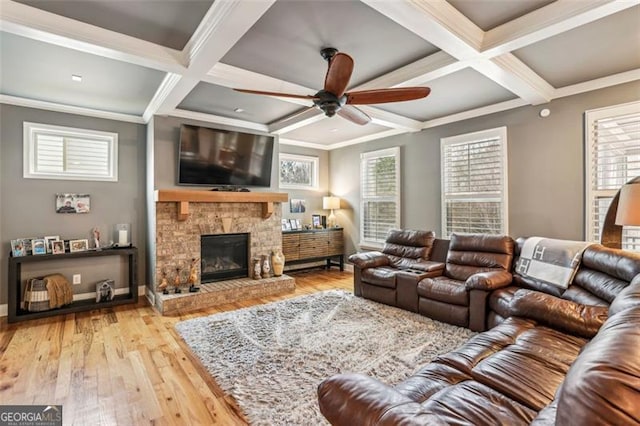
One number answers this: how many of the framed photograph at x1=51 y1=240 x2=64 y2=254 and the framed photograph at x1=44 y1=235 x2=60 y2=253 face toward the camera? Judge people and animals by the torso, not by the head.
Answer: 2

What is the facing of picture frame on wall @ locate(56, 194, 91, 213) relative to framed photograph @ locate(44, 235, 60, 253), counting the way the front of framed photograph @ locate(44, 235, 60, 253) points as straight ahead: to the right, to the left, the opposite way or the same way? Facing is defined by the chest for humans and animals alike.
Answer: the same way

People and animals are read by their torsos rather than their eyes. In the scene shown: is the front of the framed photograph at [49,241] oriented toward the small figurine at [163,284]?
no

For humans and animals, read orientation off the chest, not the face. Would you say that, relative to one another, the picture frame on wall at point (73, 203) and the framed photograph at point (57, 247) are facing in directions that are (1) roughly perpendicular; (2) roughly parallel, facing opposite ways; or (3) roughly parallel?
roughly parallel

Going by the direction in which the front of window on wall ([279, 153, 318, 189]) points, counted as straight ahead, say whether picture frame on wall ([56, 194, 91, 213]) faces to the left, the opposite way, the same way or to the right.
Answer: the same way

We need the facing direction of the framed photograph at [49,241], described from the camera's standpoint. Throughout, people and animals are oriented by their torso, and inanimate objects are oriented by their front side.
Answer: facing the viewer

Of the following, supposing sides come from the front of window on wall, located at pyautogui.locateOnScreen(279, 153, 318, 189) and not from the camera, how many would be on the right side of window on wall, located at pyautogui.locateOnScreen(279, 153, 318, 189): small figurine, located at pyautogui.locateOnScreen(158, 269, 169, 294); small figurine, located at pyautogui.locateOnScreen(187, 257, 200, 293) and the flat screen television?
3

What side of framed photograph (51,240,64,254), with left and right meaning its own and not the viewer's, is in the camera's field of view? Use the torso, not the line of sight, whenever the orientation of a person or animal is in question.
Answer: front

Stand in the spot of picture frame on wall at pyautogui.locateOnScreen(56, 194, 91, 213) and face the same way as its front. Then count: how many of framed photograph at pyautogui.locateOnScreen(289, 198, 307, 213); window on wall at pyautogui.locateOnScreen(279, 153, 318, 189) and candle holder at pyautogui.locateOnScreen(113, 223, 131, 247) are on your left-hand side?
3

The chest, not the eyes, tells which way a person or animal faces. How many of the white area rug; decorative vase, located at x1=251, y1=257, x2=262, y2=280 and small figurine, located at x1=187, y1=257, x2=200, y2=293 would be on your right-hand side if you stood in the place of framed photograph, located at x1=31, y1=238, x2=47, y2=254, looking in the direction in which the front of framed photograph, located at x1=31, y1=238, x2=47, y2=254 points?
0

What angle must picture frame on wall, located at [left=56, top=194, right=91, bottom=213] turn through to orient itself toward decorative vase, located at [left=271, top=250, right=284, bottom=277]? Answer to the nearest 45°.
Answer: approximately 90° to its left

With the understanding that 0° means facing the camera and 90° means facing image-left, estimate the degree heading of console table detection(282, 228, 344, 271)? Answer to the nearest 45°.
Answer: approximately 315°

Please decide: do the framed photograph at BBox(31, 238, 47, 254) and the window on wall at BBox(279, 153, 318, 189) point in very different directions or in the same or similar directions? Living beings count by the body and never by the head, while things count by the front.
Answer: same or similar directions

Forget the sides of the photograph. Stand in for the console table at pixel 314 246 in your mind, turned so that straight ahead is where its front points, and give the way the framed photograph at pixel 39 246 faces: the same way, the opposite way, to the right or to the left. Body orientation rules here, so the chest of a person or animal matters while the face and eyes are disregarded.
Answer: the same way

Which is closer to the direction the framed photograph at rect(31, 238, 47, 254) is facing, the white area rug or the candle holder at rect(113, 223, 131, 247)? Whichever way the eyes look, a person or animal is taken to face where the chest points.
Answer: the white area rug

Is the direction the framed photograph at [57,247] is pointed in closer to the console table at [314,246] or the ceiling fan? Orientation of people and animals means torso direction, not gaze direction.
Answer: the ceiling fan

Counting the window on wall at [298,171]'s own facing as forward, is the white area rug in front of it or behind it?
in front
